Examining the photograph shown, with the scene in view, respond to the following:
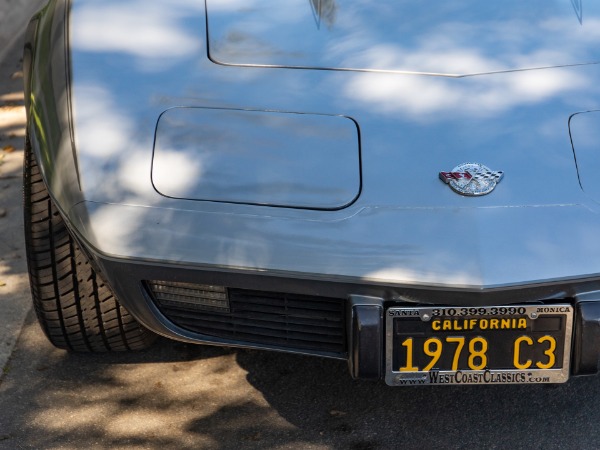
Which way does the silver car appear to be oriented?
toward the camera
